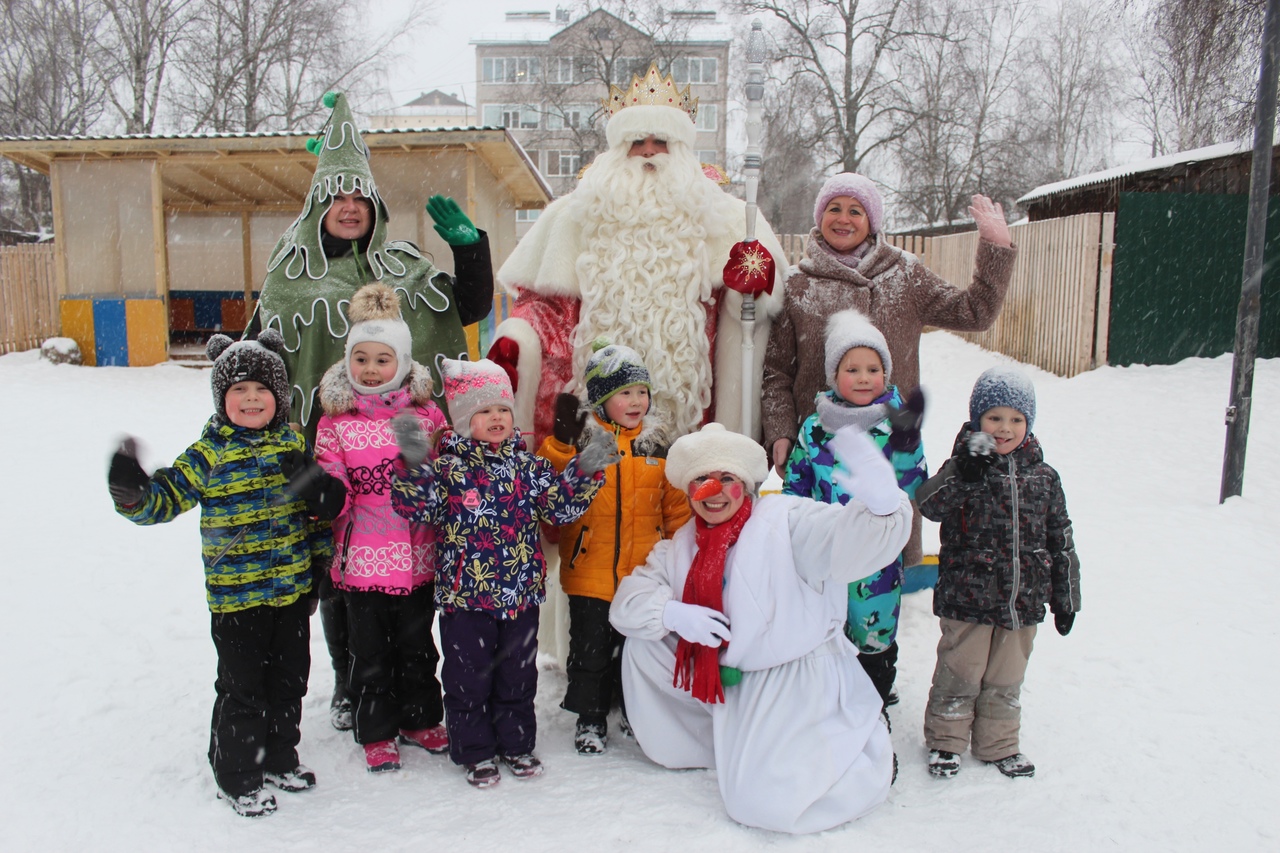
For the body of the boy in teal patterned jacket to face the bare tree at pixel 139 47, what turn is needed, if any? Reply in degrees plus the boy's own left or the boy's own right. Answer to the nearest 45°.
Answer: approximately 135° to the boy's own right

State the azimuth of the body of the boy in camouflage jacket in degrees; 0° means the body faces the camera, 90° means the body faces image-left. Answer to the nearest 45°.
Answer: approximately 0°

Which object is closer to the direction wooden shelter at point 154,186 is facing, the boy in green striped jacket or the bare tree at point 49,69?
the boy in green striped jacket

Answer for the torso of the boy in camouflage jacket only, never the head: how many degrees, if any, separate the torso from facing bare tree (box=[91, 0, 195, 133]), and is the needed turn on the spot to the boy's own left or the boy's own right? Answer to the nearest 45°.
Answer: approximately 135° to the boy's own right

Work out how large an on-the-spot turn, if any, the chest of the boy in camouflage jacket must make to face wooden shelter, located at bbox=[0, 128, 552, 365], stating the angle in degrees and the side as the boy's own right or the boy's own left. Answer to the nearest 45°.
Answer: approximately 135° to the boy's own right

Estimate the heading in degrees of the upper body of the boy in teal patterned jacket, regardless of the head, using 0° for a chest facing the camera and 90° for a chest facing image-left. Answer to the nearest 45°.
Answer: approximately 0°
